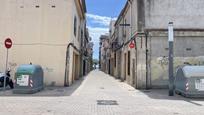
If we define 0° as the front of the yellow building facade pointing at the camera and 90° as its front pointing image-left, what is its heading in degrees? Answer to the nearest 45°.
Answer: approximately 0°

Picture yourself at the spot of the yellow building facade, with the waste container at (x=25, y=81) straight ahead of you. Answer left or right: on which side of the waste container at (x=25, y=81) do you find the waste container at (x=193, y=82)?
left

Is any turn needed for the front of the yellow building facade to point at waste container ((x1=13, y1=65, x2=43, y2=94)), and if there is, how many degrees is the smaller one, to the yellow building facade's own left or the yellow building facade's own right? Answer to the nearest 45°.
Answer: approximately 90° to the yellow building facade's own right
